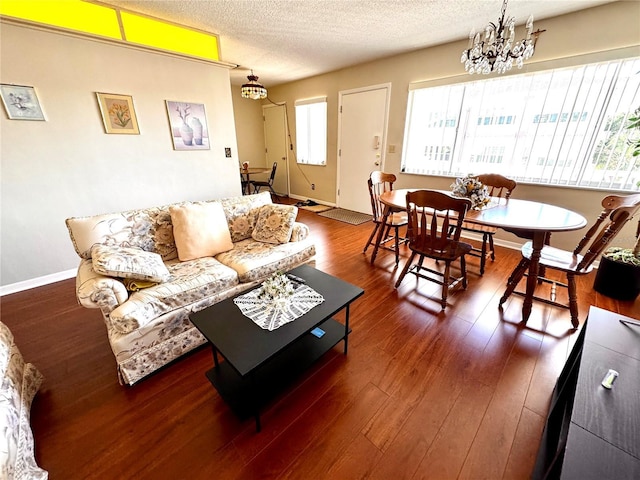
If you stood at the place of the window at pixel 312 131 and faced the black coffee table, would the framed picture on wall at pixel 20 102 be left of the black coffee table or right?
right

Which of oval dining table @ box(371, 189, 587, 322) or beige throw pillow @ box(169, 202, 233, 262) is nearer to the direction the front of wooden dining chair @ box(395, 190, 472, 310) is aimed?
the oval dining table

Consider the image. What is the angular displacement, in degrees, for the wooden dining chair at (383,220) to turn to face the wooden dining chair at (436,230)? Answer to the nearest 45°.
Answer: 0° — it already faces it

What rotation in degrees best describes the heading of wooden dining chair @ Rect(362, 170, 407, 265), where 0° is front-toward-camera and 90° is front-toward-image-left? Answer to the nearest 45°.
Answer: approximately 315°

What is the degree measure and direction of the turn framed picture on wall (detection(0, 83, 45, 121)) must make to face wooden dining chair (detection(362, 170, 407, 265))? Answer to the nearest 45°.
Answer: approximately 45° to its left

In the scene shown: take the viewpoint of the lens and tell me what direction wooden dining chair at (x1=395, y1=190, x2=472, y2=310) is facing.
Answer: facing away from the viewer and to the right of the viewer

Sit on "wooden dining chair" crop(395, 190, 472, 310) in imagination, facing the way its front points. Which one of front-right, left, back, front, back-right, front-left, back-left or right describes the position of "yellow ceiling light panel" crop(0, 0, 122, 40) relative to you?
back-left

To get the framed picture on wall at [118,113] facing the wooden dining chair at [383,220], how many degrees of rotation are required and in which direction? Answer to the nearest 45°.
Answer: approximately 45° to its left

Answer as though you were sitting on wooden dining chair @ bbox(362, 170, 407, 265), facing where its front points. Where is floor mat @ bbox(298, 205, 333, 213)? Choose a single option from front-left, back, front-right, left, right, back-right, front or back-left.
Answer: back
